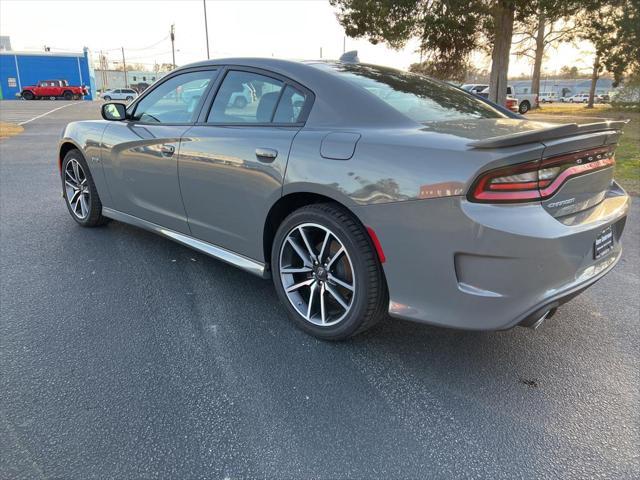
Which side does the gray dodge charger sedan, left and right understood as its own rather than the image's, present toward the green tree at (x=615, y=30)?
right

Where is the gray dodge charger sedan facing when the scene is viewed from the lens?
facing away from the viewer and to the left of the viewer
